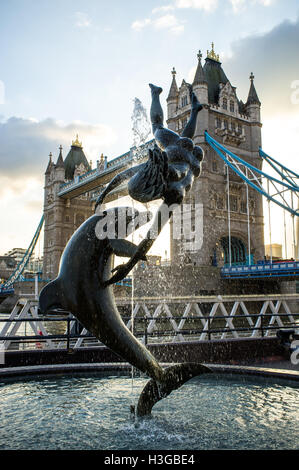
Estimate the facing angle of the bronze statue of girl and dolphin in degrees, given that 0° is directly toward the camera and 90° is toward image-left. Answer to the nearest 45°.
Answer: approximately 270°

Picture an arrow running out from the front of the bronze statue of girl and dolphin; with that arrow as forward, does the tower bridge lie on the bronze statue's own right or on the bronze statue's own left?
on the bronze statue's own left

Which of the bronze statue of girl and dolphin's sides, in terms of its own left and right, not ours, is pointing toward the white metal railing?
left
